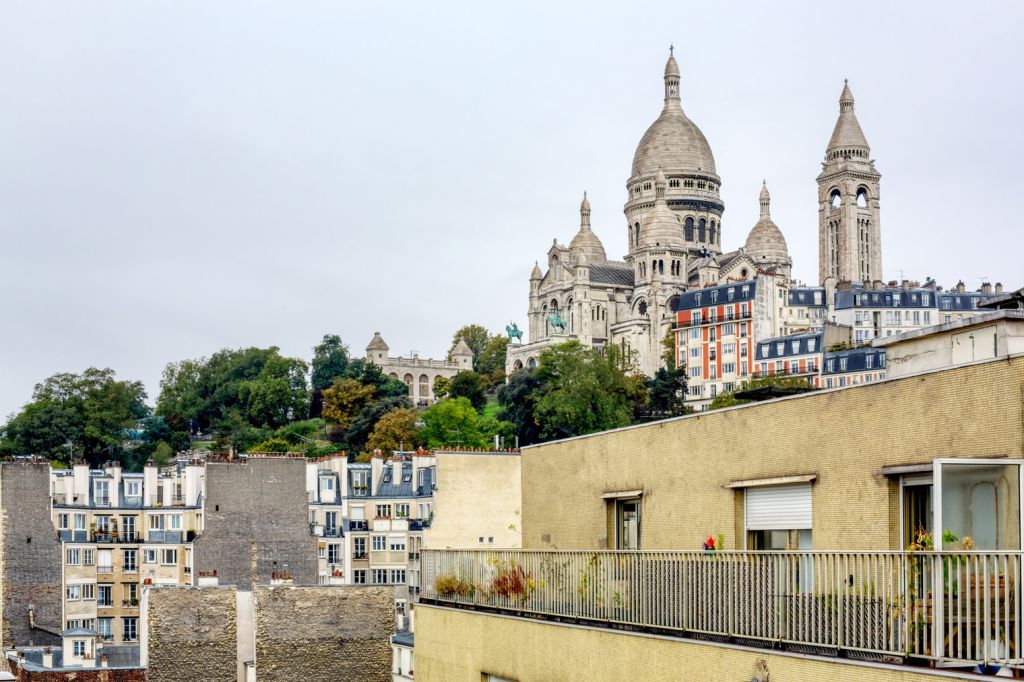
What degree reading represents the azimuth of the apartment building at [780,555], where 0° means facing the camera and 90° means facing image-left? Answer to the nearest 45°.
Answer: approximately 45°
